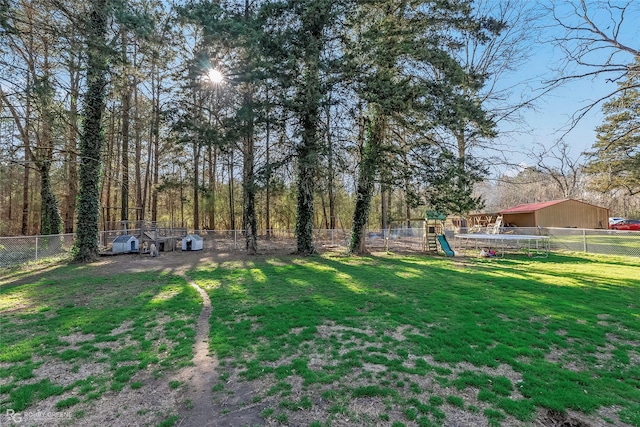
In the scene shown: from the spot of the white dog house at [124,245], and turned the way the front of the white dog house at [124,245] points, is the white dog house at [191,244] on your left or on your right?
on your left
